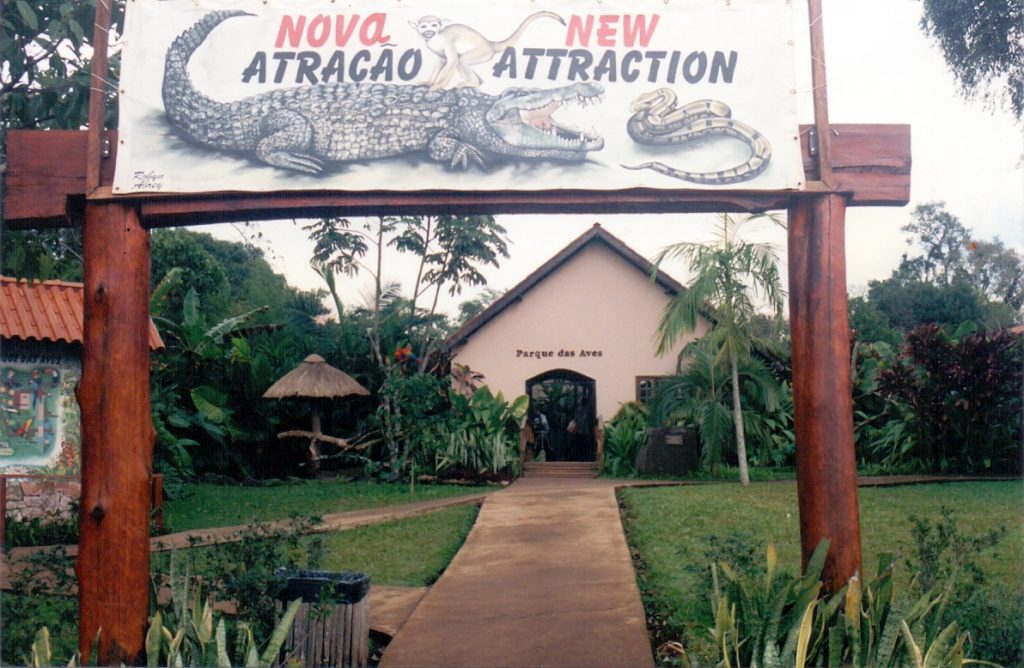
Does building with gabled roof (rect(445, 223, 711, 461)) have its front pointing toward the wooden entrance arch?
yes

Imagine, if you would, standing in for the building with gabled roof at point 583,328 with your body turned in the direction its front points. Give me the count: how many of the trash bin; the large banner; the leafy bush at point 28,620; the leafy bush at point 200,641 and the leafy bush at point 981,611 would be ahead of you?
5

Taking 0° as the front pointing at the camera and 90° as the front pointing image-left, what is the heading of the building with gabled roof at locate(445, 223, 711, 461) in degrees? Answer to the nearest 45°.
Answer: approximately 0°

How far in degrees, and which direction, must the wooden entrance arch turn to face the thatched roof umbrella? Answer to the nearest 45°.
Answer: approximately 180°

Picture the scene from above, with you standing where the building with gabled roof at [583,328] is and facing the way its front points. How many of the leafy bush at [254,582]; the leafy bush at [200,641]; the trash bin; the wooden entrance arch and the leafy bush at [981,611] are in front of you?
5

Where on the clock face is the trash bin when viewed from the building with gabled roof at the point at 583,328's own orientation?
The trash bin is roughly at 12 o'clock from the building with gabled roof.

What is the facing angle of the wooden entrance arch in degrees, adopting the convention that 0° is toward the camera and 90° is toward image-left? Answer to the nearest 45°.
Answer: approximately 0°

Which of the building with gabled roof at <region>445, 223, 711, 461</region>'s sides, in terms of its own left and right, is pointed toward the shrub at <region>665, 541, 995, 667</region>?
front

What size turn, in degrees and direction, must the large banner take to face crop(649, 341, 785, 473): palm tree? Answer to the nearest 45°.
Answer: approximately 180°

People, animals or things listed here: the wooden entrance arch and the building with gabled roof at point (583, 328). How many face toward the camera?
2

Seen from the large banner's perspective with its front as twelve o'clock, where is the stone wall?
The stone wall is roughly at 5 o'clock from the large banner.
